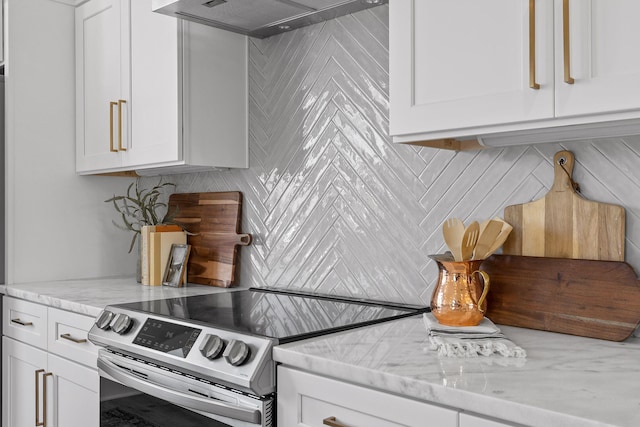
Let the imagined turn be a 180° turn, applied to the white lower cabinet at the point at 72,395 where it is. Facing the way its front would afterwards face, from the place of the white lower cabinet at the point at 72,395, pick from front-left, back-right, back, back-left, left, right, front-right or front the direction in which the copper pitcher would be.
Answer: right

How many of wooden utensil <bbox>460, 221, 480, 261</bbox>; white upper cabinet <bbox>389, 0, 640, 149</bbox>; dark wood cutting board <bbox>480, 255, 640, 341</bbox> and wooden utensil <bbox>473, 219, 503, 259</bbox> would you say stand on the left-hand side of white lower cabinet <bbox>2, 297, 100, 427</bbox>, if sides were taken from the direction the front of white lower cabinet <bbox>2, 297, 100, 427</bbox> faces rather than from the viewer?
4

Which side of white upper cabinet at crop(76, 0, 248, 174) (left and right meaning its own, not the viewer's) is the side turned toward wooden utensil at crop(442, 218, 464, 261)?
left

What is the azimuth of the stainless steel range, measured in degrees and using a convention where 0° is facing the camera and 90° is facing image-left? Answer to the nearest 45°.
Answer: approximately 45°

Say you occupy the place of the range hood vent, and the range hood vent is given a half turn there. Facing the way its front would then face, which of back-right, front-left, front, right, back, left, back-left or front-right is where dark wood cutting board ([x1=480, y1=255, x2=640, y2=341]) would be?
right

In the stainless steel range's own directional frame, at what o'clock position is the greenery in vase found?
The greenery in vase is roughly at 4 o'clock from the stainless steel range.

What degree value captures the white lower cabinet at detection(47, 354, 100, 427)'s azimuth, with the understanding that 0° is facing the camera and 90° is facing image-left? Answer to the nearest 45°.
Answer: approximately 45°

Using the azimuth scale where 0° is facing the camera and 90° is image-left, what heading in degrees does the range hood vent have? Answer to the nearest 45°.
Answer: approximately 45°

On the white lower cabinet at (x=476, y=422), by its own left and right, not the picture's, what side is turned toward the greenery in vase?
right

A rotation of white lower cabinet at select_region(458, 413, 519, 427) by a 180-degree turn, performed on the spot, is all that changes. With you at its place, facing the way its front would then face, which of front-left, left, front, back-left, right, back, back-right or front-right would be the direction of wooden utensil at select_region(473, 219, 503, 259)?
front-left
